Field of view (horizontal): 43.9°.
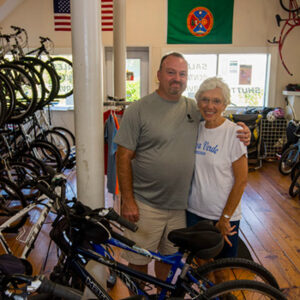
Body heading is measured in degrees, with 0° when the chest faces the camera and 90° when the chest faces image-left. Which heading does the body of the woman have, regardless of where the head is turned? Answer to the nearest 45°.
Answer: approximately 45°

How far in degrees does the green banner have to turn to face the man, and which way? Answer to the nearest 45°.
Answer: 0° — it already faces them

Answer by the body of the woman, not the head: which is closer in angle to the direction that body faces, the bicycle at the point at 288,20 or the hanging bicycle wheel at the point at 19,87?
the hanging bicycle wheel

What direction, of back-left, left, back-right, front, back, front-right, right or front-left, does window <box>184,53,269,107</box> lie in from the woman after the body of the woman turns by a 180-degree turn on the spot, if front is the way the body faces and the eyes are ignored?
front-left

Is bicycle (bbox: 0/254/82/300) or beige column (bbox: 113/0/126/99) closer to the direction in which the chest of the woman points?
the bicycle

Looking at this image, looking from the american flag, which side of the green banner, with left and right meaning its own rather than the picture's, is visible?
right

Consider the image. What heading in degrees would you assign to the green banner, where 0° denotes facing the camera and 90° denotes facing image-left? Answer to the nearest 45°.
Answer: approximately 0°

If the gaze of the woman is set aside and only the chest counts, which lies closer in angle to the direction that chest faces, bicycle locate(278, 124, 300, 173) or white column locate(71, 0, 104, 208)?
the white column

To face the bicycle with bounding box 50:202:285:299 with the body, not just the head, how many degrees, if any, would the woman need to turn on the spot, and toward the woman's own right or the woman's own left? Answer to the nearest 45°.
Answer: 0° — they already face it

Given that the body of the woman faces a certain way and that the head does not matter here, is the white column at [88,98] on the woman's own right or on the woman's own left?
on the woman's own right
